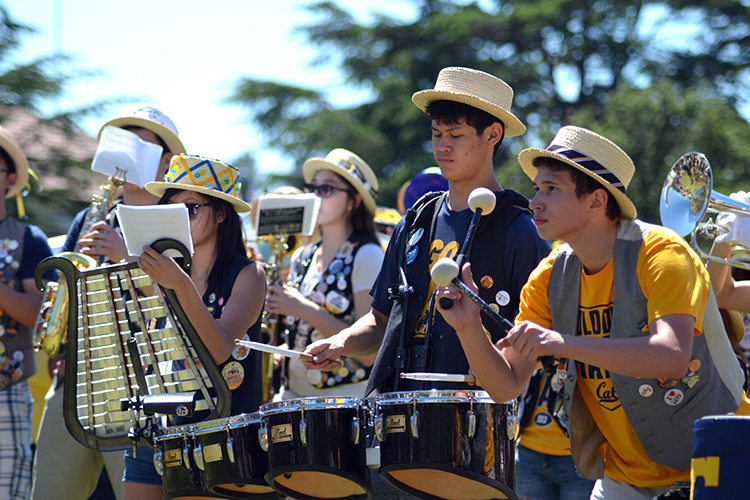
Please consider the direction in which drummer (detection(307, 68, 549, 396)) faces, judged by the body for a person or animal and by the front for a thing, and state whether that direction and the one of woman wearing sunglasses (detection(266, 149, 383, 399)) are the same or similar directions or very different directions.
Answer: same or similar directions

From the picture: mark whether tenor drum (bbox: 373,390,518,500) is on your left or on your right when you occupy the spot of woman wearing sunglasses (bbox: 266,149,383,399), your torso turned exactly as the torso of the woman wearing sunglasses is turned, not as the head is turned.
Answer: on your left

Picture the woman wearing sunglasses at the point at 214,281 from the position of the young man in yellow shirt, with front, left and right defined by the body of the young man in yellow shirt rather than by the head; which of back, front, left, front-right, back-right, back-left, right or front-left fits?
front-right

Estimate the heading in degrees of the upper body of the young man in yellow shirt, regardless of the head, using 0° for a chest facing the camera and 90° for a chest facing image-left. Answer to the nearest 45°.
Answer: approximately 45°

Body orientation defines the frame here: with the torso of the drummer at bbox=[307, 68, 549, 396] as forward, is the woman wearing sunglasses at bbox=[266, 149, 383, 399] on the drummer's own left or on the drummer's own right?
on the drummer's own right

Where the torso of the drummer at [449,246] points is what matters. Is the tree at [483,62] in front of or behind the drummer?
behind

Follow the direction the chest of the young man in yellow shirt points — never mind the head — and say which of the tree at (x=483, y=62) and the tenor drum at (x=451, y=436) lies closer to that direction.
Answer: the tenor drum

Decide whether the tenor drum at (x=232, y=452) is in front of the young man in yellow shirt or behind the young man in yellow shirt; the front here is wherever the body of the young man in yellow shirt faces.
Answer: in front

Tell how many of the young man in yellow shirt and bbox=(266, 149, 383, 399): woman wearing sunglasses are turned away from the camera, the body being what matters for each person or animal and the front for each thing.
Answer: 0

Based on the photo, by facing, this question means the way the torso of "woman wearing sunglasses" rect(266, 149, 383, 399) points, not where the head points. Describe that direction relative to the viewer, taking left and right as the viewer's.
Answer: facing the viewer and to the left of the viewer

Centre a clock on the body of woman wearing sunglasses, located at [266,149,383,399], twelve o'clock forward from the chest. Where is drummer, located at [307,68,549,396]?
The drummer is roughly at 10 o'clock from the woman wearing sunglasses.
